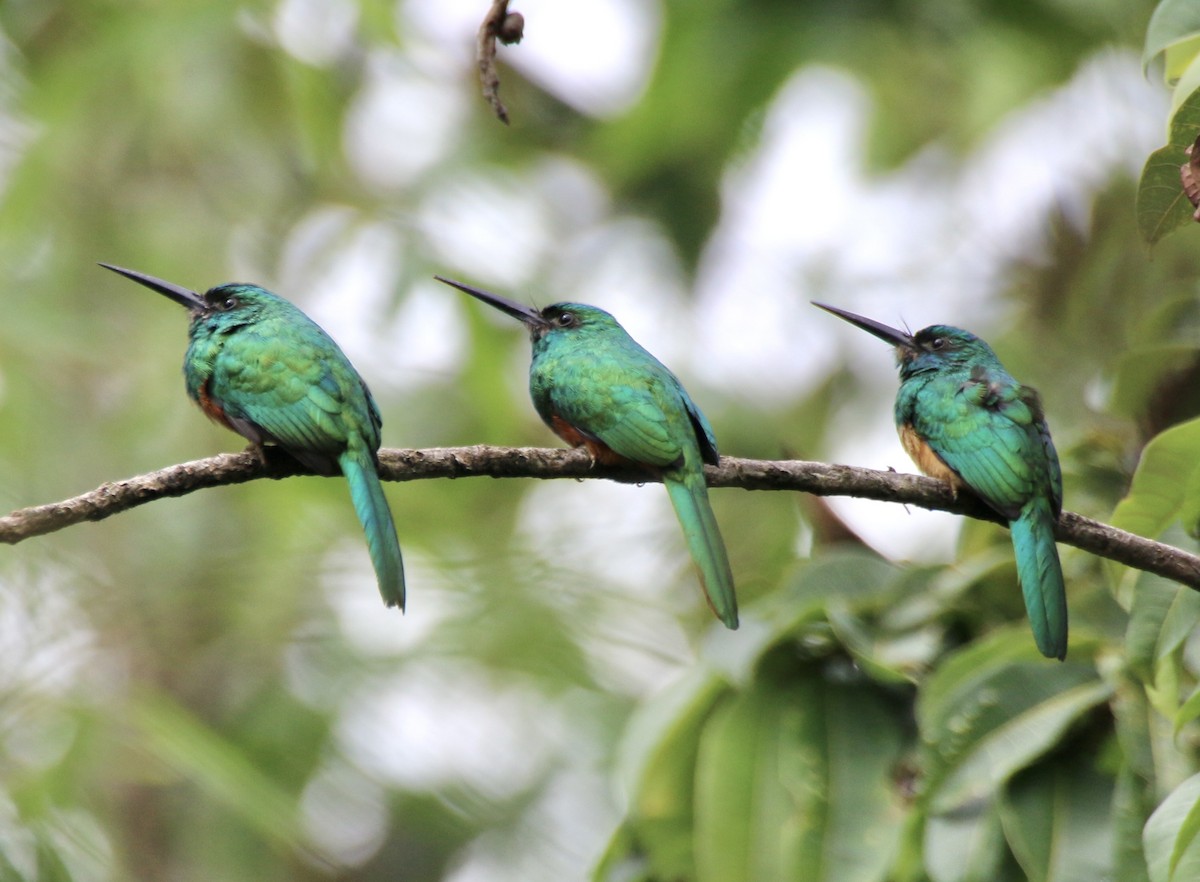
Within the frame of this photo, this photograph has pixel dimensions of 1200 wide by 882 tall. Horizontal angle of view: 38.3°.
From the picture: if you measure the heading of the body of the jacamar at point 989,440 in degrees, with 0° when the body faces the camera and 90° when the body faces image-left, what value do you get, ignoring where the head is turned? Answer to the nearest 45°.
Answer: approximately 135°

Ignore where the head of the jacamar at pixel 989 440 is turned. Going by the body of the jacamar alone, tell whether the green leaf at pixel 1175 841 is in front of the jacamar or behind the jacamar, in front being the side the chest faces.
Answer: behind

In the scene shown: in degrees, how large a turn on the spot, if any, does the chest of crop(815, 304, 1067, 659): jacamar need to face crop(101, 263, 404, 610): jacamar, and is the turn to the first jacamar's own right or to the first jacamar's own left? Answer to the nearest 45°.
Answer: approximately 90° to the first jacamar's own left

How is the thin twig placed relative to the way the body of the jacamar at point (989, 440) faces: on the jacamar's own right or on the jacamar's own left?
on the jacamar's own left

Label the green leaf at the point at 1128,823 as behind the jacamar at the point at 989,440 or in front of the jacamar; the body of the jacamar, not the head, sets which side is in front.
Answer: behind
